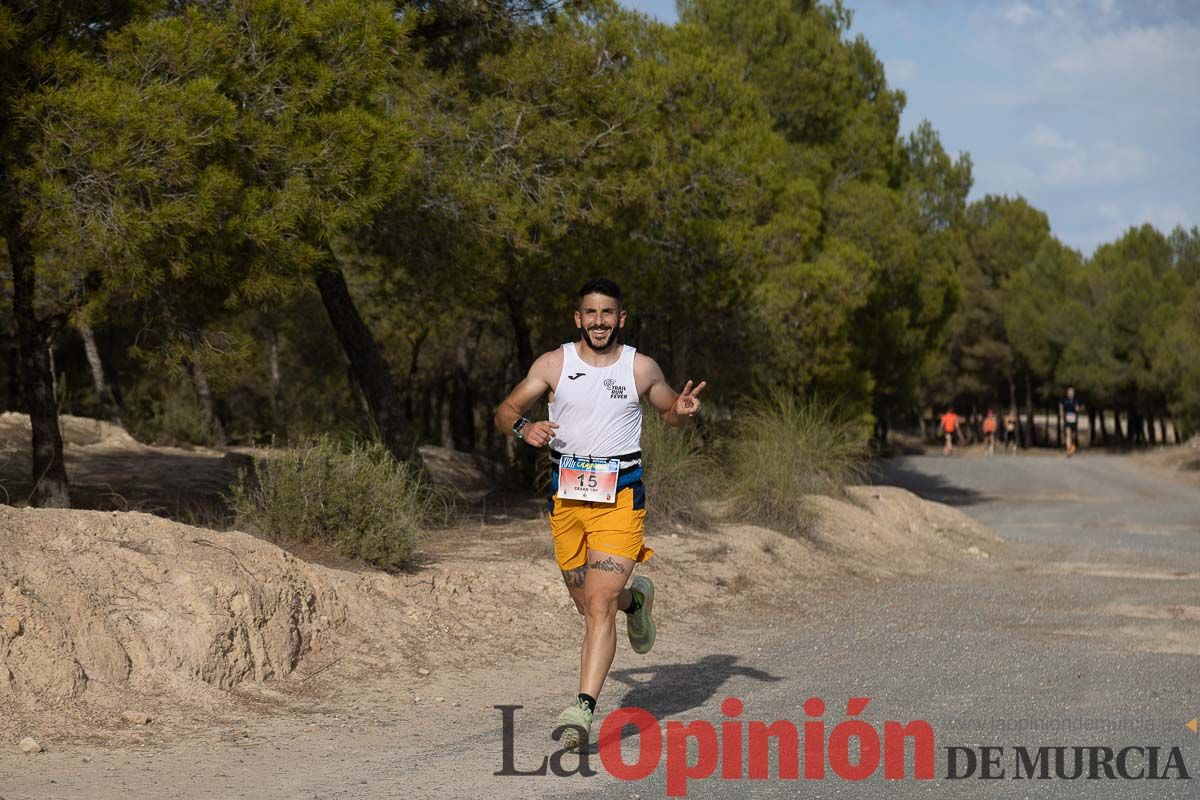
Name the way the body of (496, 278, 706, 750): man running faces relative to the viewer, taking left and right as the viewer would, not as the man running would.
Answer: facing the viewer

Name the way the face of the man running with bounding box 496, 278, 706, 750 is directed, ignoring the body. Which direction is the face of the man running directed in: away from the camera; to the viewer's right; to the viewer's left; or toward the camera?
toward the camera

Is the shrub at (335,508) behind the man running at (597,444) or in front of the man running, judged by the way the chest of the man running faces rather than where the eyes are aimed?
behind

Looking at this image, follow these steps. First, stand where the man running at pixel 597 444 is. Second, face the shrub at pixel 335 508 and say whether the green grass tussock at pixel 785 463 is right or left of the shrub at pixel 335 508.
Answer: right

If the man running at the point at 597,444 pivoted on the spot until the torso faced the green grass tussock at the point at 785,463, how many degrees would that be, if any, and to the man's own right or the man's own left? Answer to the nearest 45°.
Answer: approximately 180°

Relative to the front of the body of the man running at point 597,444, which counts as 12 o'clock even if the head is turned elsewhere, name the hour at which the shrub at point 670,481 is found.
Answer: The shrub is roughly at 6 o'clock from the man running.
